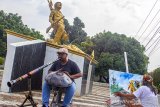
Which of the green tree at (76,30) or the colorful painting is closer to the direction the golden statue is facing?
the colorful painting

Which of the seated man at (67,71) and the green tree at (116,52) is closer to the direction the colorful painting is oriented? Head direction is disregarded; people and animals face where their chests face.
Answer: the seated man

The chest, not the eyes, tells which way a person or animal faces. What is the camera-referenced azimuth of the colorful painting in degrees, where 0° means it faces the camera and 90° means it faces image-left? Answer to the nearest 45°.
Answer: approximately 0°

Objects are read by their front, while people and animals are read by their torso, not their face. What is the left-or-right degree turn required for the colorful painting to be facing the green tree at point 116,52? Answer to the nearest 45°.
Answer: approximately 180°

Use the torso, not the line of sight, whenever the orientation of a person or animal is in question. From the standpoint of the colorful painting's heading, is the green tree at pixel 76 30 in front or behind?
behind
